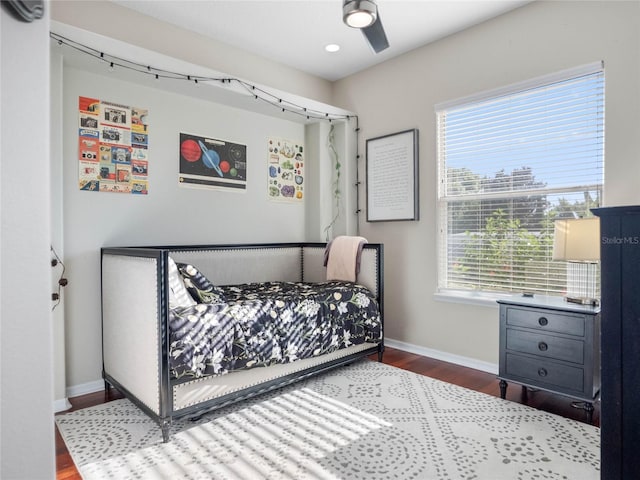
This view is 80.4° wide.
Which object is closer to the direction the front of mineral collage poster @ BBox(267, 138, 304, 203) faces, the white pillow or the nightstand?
the nightstand

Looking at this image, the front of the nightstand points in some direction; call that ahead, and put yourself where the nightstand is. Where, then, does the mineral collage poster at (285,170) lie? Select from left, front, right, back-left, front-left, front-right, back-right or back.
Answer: front-right

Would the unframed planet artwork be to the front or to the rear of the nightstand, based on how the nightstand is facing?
to the front

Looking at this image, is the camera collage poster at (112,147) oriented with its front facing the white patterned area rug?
yes

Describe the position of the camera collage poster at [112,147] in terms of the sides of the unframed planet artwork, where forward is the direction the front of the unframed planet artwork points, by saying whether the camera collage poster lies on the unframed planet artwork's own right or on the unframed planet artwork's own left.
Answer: on the unframed planet artwork's own right

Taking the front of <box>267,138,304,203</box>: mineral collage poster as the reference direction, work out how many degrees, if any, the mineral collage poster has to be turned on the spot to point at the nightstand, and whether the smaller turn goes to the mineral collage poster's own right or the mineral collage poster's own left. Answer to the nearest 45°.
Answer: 0° — it already faces it

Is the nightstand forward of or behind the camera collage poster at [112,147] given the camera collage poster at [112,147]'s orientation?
forward

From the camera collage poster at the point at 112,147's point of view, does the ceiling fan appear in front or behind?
in front

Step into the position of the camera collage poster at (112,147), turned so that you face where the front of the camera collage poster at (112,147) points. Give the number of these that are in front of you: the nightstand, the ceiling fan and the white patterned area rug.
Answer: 3
